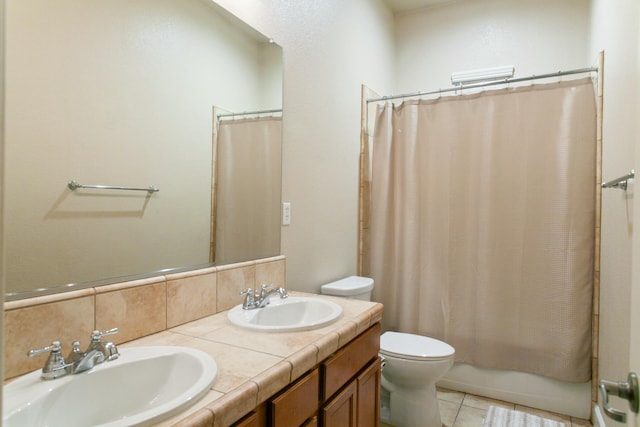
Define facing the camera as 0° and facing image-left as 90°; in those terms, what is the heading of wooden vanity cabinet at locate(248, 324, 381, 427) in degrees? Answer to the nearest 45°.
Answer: approximately 315°

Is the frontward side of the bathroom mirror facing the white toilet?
no

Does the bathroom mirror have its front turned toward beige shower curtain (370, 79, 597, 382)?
no

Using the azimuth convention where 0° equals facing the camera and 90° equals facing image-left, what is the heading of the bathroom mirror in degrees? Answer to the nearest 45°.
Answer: approximately 315°

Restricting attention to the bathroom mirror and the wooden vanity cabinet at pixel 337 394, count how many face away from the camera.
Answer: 0

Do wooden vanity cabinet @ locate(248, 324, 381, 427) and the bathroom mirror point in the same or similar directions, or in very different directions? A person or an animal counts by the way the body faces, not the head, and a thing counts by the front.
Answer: same or similar directions

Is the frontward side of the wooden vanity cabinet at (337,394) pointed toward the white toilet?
no
